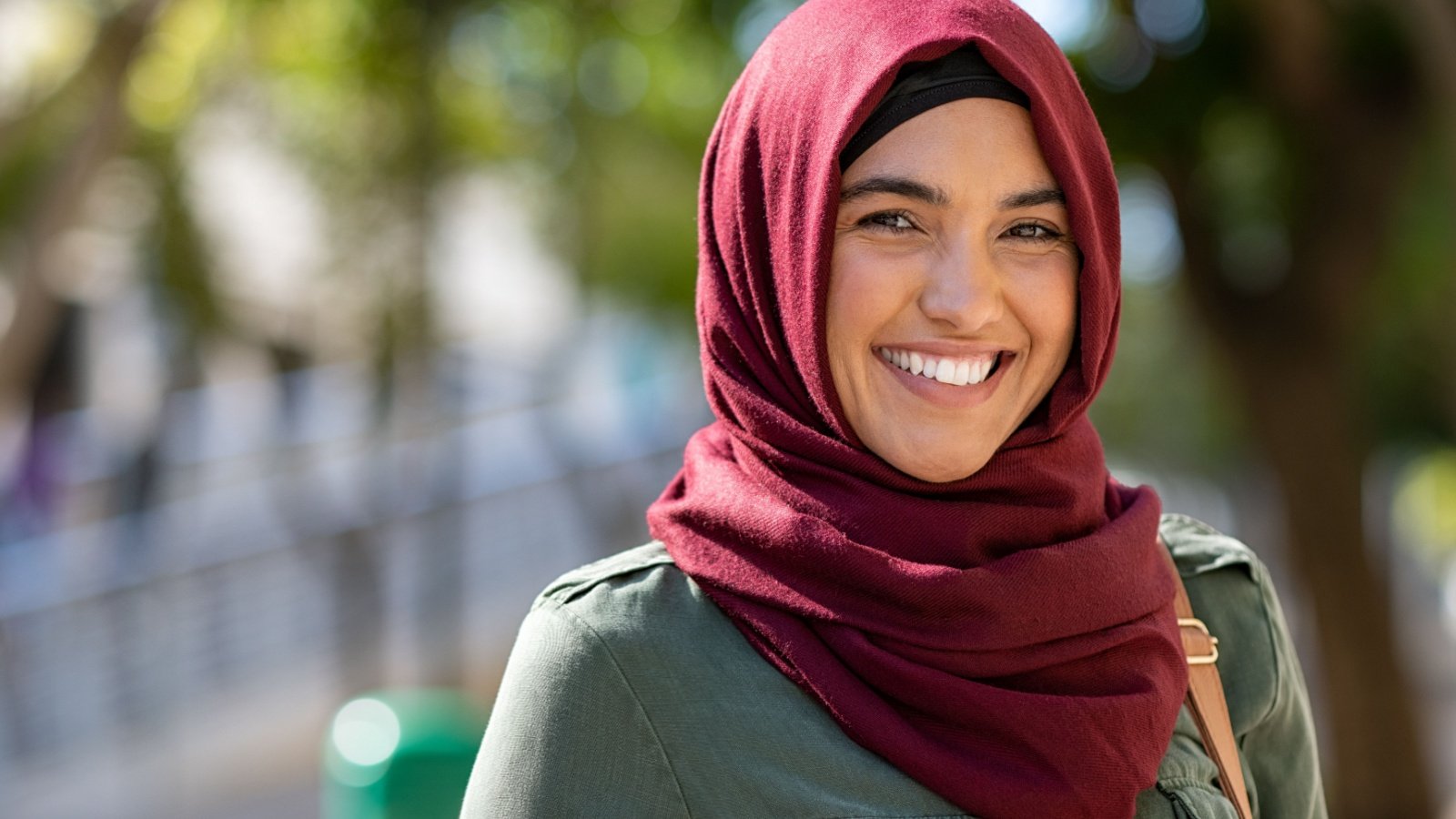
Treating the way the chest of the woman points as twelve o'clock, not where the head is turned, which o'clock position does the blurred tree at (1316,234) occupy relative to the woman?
The blurred tree is roughly at 8 o'clock from the woman.

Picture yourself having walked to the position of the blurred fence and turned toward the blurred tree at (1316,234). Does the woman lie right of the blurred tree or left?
right

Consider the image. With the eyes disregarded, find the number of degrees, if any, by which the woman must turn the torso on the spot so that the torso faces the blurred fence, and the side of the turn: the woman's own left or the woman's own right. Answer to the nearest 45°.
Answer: approximately 180°

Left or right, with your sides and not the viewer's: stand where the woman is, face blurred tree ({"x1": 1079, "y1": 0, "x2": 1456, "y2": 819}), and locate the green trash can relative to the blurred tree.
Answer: left

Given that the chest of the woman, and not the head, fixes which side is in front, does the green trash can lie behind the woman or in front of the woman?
behind

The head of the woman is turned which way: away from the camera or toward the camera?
toward the camera

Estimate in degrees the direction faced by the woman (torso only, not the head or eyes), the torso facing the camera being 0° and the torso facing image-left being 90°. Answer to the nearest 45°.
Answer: approximately 315°
